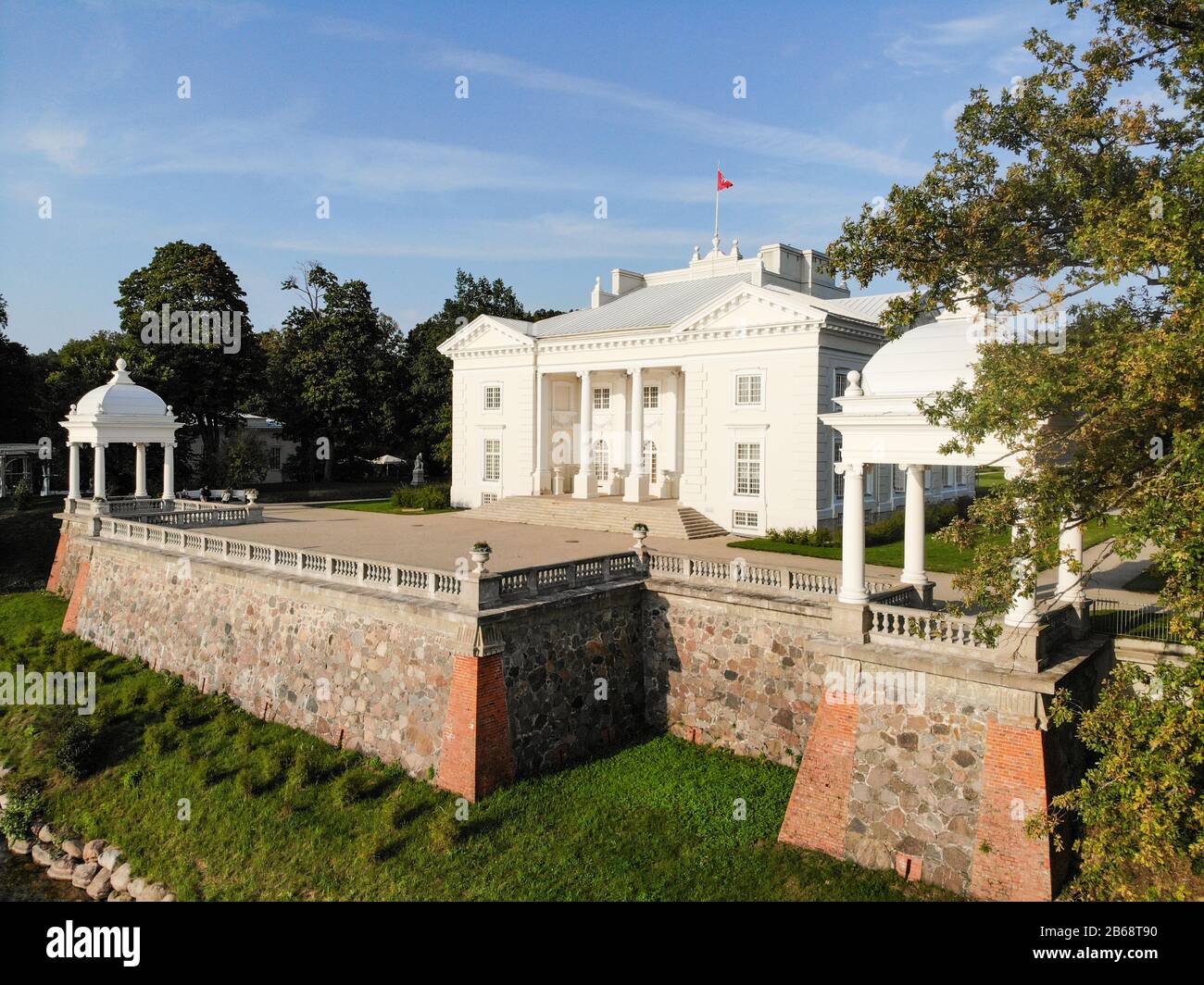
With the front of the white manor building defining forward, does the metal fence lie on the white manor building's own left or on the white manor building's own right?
on the white manor building's own left

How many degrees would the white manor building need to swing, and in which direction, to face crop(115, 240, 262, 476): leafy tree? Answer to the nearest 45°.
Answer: approximately 45° to its right

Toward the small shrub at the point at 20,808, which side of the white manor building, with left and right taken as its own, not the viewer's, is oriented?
front

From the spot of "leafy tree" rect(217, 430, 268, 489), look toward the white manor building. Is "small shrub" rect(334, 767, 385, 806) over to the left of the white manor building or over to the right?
right

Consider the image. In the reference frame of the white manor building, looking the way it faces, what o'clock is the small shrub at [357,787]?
The small shrub is roughly at 11 o'clock from the white manor building.

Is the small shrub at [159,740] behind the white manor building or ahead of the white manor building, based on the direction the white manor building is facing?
ahead

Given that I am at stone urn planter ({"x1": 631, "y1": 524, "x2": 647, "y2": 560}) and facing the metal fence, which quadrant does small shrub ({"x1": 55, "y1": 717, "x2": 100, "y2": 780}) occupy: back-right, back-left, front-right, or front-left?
back-right

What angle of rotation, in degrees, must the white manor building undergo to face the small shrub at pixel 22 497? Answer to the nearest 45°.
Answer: approximately 45° to its right
